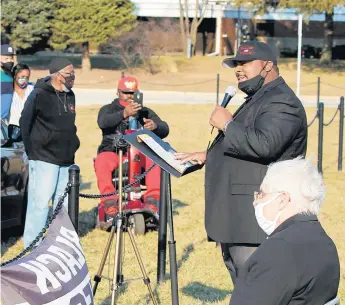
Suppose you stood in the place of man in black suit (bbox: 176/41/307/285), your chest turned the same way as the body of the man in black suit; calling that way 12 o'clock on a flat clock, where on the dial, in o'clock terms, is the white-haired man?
The white-haired man is roughly at 9 o'clock from the man in black suit.

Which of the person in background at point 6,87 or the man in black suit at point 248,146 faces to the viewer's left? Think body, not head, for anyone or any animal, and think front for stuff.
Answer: the man in black suit

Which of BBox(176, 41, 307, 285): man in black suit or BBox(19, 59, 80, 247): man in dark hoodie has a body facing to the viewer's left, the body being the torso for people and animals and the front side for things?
the man in black suit

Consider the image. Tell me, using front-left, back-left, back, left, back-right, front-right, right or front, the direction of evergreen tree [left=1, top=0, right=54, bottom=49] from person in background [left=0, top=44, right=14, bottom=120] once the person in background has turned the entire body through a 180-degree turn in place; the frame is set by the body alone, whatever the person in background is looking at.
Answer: front-right

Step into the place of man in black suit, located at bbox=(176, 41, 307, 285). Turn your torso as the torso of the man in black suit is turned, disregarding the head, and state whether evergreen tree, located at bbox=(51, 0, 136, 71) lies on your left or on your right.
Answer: on your right

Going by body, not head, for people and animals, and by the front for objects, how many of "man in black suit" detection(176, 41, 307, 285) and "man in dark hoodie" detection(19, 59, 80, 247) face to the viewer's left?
1

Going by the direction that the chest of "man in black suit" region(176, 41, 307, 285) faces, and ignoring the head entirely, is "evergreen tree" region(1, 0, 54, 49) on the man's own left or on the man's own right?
on the man's own right

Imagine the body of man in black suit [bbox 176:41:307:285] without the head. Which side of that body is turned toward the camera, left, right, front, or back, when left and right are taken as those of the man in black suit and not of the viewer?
left

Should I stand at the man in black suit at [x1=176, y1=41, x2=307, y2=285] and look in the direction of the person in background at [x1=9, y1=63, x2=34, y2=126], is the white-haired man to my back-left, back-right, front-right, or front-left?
back-left
